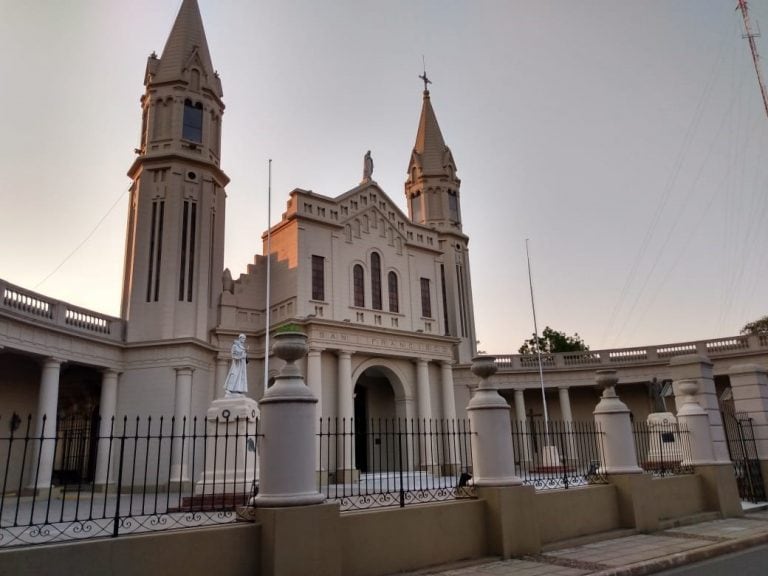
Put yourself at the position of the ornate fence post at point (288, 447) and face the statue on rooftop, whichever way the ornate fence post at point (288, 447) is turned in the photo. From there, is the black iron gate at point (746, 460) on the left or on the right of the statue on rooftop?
right

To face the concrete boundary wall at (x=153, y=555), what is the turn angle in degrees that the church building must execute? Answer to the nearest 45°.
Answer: approximately 45° to its right

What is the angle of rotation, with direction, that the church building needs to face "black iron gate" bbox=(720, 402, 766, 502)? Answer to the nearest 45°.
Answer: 0° — it already faces it

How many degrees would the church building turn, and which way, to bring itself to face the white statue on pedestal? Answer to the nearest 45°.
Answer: approximately 45° to its right

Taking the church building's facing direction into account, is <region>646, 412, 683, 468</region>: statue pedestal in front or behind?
in front

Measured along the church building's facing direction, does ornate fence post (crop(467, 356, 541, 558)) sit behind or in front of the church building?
in front

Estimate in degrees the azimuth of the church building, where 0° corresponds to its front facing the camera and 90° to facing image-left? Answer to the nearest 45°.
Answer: approximately 315°
